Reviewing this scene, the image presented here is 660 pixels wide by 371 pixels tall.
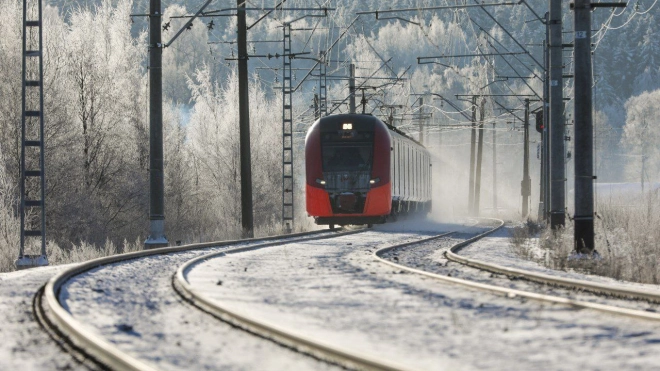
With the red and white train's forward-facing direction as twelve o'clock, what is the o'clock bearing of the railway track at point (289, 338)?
The railway track is roughly at 12 o'clock from the red and white train.

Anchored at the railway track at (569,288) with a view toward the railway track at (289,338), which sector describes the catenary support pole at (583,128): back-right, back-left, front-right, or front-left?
back-right

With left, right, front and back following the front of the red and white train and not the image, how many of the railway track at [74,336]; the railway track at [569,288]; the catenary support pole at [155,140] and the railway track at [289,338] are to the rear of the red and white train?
0

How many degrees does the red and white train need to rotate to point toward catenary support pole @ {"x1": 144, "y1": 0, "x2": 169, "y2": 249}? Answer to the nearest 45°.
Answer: approximately 45° to its right

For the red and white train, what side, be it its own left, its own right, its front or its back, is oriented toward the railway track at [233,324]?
front

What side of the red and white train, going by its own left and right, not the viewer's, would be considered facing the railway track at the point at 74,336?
front

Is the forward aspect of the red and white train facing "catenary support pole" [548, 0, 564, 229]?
no

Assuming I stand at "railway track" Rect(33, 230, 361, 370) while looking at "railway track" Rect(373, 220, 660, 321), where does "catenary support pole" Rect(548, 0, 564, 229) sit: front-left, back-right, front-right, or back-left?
front-left

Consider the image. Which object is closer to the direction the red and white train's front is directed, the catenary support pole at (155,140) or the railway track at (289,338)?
the railway track

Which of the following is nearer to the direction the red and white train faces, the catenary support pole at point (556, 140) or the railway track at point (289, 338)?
the railway track

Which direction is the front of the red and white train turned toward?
toward the camera

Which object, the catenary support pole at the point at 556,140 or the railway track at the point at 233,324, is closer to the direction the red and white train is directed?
the railway track
